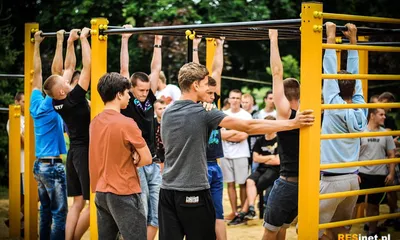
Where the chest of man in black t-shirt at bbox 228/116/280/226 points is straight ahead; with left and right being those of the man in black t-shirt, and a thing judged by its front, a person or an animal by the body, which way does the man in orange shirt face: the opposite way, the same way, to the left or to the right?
the opposite way

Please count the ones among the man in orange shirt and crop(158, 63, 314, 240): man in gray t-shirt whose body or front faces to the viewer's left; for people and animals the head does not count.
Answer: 0

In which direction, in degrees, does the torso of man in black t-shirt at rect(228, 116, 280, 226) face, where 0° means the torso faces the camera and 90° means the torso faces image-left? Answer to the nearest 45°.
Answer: approximately 45°

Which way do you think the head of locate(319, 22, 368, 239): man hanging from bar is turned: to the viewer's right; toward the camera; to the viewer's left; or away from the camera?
away from the camera
